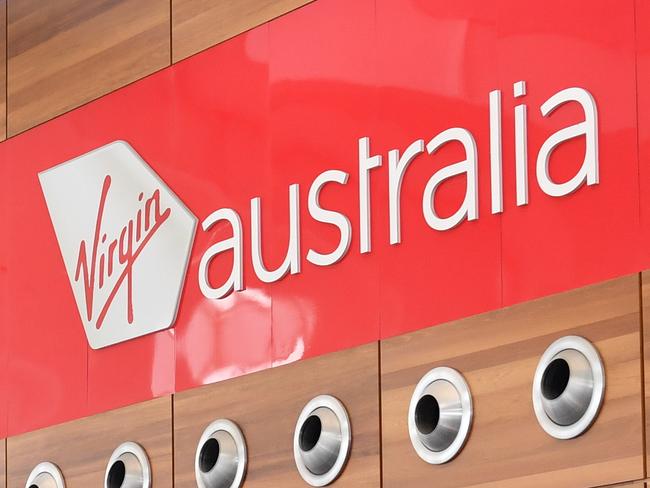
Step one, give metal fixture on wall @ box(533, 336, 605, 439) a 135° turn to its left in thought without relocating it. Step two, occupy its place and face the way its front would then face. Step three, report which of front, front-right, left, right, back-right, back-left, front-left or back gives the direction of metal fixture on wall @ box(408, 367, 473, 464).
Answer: back-left

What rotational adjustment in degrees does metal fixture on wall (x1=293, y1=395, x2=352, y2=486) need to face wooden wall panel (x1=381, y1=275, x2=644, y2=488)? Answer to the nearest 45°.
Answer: approximately 90° to its left

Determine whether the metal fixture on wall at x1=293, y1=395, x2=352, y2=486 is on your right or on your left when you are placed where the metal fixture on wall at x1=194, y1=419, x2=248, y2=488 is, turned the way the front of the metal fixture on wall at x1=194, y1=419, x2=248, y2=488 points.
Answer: on your left

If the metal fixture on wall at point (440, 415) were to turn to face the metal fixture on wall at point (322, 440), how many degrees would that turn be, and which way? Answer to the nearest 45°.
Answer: approximately 90° to its right

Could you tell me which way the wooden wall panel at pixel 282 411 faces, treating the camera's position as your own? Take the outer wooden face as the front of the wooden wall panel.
facing the viewer and to the left of the viewer

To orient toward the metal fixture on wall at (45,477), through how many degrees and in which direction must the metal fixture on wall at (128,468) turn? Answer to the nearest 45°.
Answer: approximately 90° to its right

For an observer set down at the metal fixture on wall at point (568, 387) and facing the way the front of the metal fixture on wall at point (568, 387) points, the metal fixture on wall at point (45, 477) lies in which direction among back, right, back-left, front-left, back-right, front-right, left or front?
right

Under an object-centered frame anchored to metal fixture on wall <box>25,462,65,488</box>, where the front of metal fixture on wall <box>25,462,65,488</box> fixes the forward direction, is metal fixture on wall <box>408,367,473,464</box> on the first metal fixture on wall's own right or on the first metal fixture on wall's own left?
on the first metal fixture on wall's own left

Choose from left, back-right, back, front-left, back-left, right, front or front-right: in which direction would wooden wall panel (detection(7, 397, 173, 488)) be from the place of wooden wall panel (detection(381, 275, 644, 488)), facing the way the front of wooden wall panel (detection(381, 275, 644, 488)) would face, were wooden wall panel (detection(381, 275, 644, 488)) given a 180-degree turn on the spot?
left

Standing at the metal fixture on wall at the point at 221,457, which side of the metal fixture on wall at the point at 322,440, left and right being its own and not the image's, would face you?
right

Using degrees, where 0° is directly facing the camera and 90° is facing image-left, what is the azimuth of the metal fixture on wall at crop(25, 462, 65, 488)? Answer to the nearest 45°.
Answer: approximately 45°

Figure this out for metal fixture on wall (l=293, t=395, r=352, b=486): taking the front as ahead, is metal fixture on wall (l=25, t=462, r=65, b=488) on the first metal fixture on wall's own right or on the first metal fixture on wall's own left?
on the first metal fixture on wall's own right

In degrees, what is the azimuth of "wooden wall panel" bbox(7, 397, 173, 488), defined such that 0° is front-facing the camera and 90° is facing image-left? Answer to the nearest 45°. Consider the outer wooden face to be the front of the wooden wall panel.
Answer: approximately 45°
